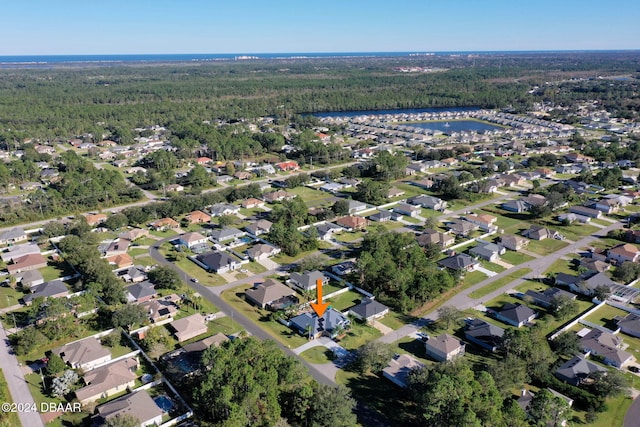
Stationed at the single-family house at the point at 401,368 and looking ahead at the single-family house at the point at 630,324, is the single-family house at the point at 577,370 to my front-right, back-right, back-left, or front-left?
front-right

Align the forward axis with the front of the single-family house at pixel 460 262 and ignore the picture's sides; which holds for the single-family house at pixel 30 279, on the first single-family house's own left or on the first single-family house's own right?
on the first single-family house's own right

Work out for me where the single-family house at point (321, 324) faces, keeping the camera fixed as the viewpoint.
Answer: facing the viewer

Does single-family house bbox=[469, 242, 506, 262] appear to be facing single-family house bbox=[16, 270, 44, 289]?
no

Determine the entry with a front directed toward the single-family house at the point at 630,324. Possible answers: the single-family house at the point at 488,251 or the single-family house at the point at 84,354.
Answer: the single-family house at the point at 488,251

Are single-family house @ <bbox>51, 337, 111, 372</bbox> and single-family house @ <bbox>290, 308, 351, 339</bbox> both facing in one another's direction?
no

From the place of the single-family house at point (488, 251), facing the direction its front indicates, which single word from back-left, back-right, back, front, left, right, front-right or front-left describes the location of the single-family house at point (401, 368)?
front-right

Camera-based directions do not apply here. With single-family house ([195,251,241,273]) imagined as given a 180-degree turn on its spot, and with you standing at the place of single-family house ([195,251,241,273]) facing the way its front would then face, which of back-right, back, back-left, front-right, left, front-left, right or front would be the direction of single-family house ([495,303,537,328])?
back

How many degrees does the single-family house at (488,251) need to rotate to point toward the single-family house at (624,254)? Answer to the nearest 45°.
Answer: approximately 45° to its left

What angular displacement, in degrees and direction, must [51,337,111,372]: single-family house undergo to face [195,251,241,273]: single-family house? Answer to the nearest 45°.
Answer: approximately 180°

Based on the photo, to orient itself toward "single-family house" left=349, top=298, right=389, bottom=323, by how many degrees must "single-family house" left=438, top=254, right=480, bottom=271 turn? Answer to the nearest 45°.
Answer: approximately 90° to its right

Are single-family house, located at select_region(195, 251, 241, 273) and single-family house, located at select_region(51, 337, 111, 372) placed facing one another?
no

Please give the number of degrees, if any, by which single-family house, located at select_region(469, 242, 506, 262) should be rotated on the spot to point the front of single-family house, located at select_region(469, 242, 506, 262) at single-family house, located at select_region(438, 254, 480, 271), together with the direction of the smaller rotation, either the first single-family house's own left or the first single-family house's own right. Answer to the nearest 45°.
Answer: approximately 90° to the first single-family house's own right

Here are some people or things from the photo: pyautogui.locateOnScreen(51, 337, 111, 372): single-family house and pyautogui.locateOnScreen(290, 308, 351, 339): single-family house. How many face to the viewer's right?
0

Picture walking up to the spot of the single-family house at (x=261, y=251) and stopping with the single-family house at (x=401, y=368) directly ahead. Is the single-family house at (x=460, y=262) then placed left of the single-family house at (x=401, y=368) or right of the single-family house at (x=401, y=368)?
left

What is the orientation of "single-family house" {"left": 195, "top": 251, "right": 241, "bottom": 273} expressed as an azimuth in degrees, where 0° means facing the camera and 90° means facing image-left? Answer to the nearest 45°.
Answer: approximately 315°

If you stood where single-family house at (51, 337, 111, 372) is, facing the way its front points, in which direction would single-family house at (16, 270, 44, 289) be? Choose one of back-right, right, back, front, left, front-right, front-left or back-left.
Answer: back-right

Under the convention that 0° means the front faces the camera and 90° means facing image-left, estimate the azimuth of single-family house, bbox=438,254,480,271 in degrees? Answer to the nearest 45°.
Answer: approximately 315°

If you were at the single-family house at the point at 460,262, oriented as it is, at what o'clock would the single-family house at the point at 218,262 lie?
the single-family house at the point at 218,262 is roughly at 4 o'clock from the single-family house at the point at 460,262.

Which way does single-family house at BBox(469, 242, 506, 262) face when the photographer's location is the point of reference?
facing the viewer and to the right of the viewer

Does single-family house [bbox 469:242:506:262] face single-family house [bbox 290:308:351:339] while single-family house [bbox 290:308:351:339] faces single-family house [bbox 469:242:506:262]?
no
